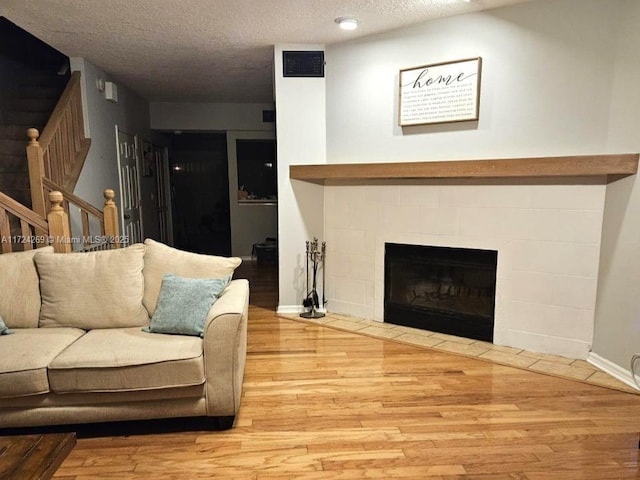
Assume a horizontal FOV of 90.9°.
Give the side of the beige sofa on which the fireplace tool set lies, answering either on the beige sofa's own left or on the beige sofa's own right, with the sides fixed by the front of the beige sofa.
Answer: on the beige sofa's own left

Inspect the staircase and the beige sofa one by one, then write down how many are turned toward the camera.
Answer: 2

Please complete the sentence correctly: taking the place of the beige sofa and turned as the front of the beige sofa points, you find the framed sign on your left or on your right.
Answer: on your left

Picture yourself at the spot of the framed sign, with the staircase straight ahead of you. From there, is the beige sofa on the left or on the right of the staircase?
left

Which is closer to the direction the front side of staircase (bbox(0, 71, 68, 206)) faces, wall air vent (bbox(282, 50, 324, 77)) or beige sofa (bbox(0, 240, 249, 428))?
the beige sofa

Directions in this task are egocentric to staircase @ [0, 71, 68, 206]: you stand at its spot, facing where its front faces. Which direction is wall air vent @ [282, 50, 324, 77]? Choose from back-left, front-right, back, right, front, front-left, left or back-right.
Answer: front-left

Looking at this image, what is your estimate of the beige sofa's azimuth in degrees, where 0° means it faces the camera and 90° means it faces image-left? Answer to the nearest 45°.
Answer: approximately 0°

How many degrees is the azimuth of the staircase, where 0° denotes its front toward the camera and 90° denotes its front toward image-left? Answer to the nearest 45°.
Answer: approximately 0°

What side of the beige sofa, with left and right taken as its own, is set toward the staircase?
back
